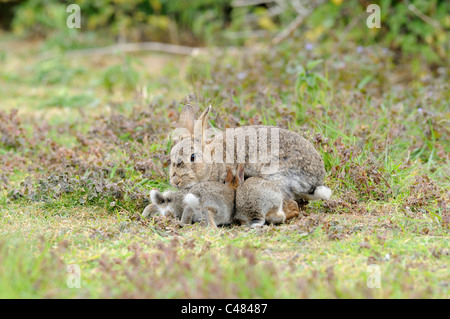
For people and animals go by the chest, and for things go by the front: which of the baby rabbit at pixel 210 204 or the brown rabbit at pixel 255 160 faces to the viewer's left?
the brown rabbit

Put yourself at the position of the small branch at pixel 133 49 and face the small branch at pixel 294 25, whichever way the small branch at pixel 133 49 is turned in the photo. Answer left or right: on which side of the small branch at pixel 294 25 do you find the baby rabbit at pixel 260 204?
right

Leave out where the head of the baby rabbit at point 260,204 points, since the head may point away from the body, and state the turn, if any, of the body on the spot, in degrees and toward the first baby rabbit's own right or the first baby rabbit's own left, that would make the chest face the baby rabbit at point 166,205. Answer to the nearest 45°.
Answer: approximately 45° to the first baby rabbit's own left

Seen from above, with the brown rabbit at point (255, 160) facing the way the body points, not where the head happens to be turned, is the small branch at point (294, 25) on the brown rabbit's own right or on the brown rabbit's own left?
on the brown rabbit's own right

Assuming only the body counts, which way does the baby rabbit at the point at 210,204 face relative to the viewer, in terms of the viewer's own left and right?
facing away from the viewer and to the right of the viewer

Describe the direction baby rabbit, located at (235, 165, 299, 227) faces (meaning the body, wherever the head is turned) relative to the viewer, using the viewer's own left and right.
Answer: facing away from the viewer and to the left of the viewer

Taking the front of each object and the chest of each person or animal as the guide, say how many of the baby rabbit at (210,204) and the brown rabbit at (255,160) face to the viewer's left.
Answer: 1

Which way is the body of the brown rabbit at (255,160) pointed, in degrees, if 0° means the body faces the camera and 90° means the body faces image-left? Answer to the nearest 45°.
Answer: approximately 90°

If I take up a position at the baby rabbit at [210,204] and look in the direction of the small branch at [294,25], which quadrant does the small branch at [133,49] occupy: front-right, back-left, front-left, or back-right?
front-left
